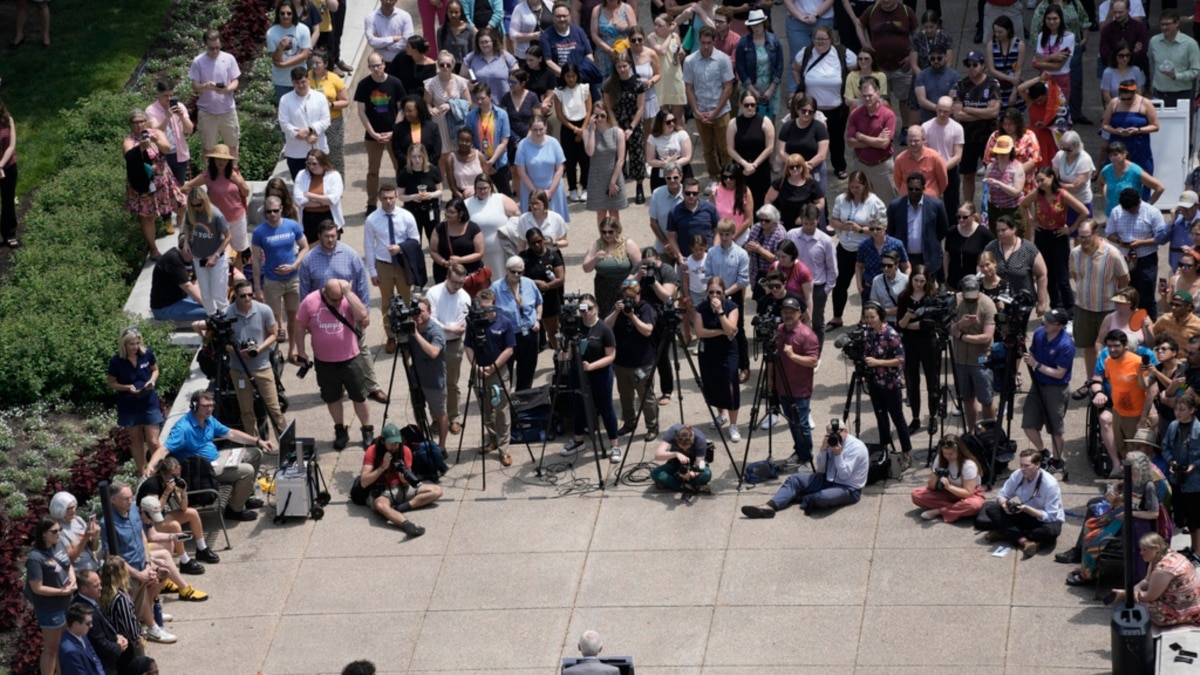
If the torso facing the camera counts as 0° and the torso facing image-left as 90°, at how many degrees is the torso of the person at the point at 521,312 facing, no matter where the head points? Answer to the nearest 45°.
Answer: approximately 0°

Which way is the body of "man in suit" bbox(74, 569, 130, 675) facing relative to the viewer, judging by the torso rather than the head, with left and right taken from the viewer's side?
facing to the right of the viewer

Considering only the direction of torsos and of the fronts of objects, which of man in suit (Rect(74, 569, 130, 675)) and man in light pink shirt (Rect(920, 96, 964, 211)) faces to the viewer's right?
the man in suit

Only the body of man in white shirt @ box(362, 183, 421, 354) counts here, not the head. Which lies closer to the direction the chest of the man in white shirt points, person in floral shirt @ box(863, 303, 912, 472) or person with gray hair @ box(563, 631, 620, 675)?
the person with gray hair

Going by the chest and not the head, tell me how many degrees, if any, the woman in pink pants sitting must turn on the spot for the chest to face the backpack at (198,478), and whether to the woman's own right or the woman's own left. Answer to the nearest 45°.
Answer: approximately 45° to the woman's own right

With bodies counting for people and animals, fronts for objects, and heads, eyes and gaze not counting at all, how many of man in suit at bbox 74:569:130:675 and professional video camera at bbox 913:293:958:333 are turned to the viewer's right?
1

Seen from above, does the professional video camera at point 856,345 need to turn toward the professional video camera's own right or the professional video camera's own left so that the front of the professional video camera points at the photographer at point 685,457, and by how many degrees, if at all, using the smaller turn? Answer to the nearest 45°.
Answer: approximately 45° to the professional video camera's own right

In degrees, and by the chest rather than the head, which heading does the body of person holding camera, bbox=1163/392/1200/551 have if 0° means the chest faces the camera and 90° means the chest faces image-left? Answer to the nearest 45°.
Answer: approximately 45°

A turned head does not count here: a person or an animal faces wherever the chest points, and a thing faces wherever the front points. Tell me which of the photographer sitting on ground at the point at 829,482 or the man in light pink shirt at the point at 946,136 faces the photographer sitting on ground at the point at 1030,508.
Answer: the man in light pink shirt

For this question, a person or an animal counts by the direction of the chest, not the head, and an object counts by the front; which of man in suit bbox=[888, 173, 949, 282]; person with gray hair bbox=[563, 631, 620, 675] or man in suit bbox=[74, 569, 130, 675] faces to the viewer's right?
man in suit bbox=[74, 569, 130, 675]

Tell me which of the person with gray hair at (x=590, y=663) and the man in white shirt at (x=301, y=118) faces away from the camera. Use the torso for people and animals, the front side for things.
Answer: the person with gray hair
